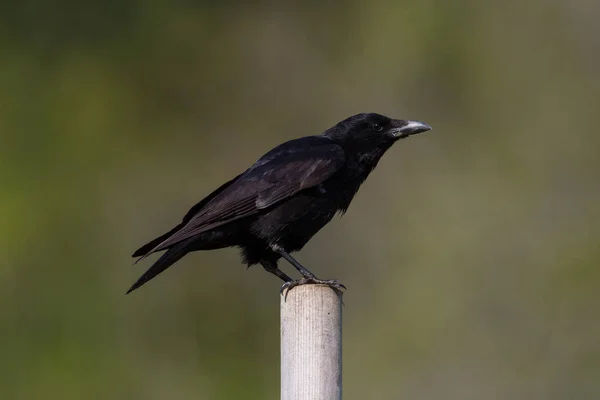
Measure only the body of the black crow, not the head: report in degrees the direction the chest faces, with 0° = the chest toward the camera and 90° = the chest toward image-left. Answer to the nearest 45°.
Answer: approximately 270°
